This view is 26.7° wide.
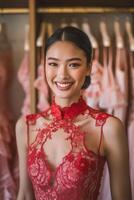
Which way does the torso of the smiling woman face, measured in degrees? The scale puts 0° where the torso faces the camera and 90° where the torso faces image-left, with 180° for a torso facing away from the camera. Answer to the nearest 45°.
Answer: approximately 45°

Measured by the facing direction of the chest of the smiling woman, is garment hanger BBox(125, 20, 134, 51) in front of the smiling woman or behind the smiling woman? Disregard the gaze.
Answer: behind

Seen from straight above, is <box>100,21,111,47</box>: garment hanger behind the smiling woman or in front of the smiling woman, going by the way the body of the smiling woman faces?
behind

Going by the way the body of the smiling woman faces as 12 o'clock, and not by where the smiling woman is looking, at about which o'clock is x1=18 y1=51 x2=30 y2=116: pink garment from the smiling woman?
The pink garment is roughly at 4 o'clock from the smiling woman.

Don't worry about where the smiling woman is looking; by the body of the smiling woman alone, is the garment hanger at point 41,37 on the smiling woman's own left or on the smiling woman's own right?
on the smiling woman's own right
